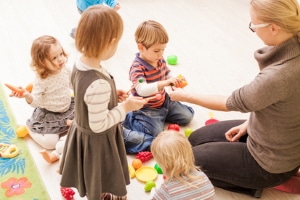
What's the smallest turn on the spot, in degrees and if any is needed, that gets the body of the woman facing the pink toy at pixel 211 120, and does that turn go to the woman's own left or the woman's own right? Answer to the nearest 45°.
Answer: approximately 45° to the woman's own right

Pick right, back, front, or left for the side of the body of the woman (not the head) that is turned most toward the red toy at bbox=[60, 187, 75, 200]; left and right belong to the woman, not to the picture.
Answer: front

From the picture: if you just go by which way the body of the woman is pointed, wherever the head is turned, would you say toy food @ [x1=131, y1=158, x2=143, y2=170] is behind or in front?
in front

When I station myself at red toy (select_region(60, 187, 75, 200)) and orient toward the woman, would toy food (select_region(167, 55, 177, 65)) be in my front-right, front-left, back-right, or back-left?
front-left

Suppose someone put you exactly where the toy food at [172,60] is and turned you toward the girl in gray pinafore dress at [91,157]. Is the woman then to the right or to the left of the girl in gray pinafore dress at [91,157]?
left

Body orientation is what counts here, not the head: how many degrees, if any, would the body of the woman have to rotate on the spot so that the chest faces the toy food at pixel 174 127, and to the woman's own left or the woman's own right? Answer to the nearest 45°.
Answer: approximately 45° to the woman's own right

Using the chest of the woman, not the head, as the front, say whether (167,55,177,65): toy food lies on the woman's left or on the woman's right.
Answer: on the woman's right

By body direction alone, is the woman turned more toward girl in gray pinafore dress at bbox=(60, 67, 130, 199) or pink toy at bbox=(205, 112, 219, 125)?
the girl in gray pinafore dress

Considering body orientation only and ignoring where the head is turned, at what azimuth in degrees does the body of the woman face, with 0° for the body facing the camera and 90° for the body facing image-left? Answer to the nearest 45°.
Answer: approximately 90°

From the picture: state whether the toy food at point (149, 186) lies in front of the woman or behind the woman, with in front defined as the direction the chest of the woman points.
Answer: in front

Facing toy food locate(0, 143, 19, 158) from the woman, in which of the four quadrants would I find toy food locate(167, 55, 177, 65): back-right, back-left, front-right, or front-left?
front-right

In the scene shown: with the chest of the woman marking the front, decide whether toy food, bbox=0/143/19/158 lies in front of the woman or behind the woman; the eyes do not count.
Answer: in front
